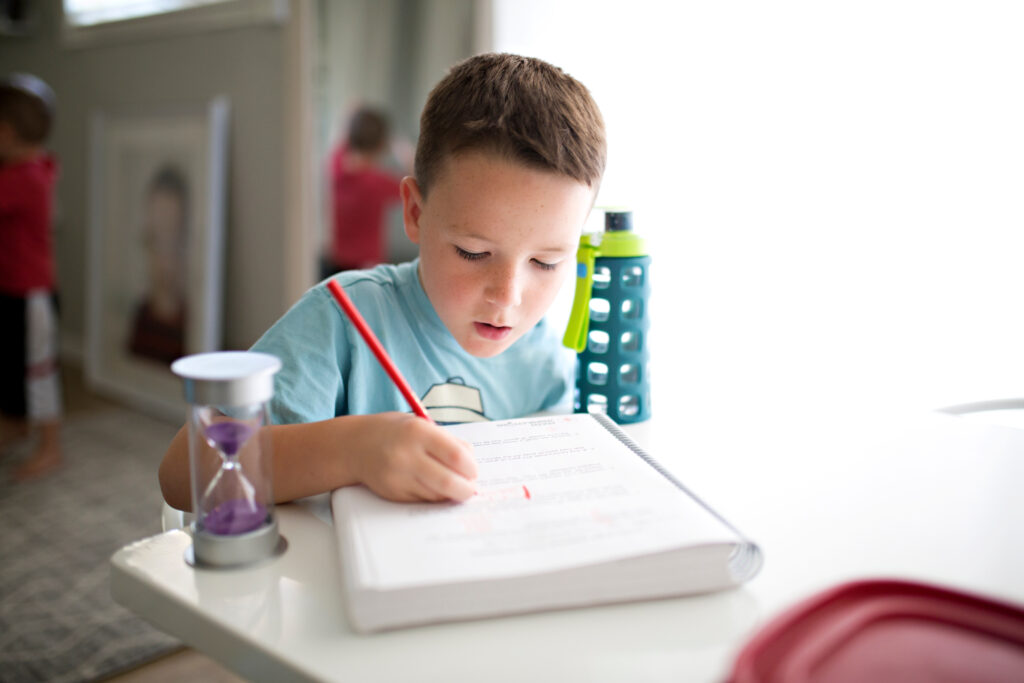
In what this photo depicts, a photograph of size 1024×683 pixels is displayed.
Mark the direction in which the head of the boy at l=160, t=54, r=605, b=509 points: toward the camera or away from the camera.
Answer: toward the camera

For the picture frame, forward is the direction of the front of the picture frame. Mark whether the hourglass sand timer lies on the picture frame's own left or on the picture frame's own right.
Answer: on the picture frame's own left

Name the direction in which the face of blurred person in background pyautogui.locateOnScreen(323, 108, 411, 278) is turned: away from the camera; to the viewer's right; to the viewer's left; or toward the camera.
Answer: away from the camera

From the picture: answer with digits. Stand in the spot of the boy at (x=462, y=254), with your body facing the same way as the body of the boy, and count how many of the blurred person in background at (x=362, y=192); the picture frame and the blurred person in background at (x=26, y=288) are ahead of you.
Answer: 0

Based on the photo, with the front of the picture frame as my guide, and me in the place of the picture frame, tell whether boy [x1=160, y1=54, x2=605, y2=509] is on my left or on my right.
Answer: on my left

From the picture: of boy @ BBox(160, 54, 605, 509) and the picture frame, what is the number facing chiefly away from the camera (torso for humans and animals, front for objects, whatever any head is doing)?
0

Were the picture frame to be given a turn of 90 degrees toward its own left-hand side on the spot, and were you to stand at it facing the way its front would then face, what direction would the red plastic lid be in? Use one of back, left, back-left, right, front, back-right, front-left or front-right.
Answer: front-right

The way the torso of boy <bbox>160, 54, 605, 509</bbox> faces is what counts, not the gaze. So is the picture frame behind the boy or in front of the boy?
behind

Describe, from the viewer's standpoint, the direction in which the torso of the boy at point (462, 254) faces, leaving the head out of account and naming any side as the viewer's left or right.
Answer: facing the viewer and to the right of the viewer

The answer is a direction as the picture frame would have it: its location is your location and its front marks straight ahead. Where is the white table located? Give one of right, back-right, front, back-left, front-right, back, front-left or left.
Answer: front-left

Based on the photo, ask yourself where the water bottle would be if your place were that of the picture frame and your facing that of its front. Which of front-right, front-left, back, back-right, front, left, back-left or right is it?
front-left

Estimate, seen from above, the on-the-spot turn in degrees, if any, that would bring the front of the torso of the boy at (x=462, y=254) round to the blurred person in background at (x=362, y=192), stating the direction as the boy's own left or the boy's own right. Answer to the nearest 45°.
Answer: approximately 135° to the boy's own left
